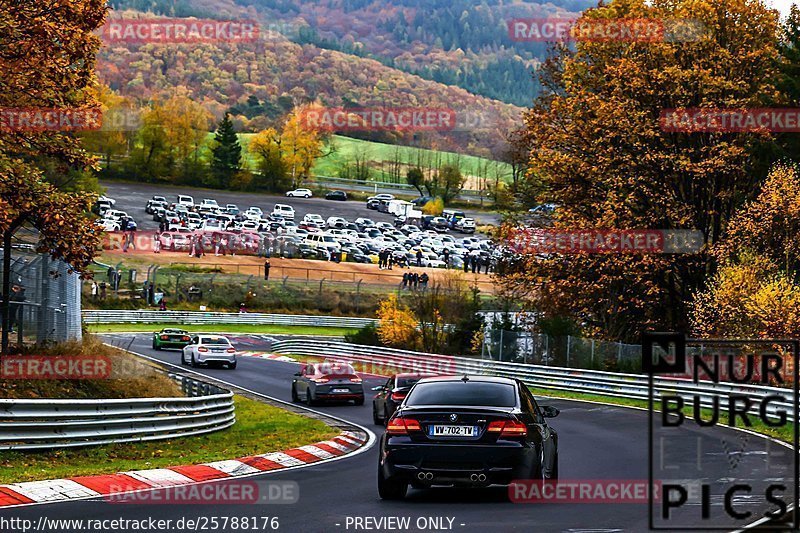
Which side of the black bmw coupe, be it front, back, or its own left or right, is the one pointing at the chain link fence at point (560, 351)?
front

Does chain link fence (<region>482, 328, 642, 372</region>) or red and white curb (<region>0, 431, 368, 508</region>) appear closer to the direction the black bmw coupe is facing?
the chain link fence

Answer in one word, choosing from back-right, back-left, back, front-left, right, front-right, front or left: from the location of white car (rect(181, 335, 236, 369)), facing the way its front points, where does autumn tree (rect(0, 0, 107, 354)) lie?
back-left

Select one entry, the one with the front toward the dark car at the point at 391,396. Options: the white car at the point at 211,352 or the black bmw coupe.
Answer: the black bmw coupe

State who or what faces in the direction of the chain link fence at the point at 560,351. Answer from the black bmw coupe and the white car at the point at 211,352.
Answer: the black bmw coupe

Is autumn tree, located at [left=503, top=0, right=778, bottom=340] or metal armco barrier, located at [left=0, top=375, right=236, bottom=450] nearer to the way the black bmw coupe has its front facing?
the autumn tree

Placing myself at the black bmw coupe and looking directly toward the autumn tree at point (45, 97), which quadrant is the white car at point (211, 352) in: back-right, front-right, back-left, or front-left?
front-right

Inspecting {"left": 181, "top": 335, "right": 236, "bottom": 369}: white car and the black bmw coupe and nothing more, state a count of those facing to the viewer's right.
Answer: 0

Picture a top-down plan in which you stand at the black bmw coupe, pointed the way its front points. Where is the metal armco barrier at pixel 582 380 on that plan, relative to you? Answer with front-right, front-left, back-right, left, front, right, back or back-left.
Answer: front

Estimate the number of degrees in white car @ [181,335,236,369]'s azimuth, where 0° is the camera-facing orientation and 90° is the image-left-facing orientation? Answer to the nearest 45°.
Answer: approximately 135°

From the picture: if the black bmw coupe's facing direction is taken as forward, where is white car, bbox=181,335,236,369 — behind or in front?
in front

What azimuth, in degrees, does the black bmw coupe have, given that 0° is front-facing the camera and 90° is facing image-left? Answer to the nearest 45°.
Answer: approximately 180°

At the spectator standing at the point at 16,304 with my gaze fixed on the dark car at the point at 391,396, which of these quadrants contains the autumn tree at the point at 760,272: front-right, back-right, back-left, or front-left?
front-left

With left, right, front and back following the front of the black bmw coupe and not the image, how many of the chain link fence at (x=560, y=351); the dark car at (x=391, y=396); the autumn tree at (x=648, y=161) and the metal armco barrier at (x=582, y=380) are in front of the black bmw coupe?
4

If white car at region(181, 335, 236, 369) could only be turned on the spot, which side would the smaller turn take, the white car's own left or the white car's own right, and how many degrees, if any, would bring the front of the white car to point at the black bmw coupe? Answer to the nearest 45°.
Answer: approximately 135° to the white car's own left

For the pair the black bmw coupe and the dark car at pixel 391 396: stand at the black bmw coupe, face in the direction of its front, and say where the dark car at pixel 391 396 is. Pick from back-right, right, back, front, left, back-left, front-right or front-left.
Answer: front

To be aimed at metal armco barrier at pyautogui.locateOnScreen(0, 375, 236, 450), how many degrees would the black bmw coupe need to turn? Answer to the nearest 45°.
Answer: approximately 45° to its left

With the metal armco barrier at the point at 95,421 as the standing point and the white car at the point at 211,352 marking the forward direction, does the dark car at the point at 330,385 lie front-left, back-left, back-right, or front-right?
front-right

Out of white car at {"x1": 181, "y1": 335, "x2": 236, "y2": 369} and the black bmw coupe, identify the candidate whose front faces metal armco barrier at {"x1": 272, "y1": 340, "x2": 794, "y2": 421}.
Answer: the black bmw coupe

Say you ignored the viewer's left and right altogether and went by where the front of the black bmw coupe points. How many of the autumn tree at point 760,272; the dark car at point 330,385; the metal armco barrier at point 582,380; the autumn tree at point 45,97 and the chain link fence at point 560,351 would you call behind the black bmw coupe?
0
